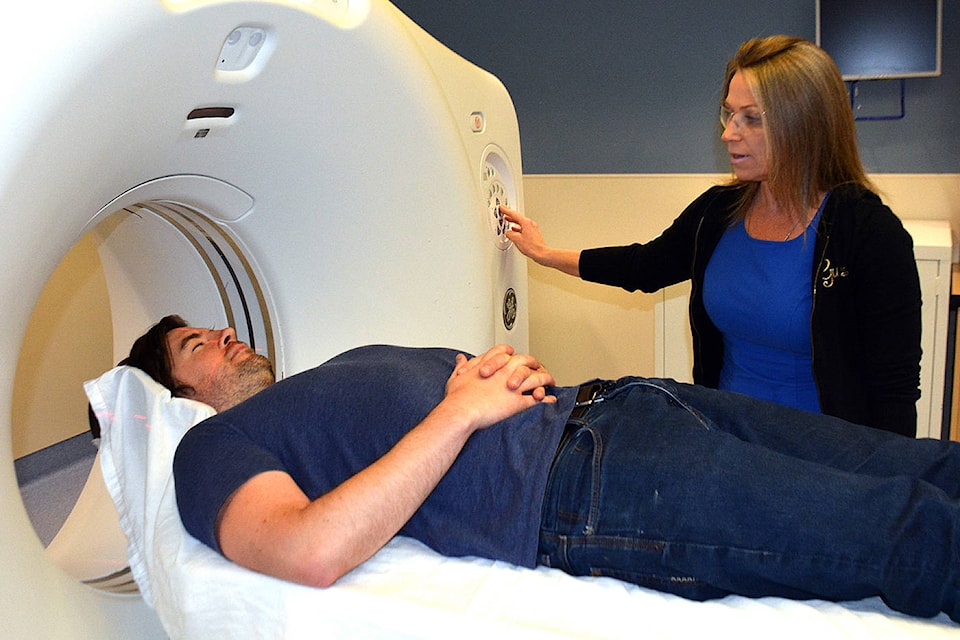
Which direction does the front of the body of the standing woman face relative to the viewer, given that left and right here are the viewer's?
facing the viewer and to the left of the viewer

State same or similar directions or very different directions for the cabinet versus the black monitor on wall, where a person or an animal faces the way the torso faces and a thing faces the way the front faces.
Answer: same or similar directions

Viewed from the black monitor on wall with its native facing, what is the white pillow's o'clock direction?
The white pillow is roughly at 1 o'clock from the black monitor on wall.

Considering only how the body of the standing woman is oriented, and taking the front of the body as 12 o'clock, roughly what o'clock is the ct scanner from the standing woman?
The ct scanner is roughly at 1 o'clock from the standing woman.

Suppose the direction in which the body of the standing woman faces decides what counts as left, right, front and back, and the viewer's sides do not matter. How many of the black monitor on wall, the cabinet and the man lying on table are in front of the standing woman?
1

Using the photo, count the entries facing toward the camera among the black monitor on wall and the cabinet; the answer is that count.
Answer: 2

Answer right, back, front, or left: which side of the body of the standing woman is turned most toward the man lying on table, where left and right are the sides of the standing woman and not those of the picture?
front

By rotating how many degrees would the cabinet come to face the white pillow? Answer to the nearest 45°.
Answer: approximately 45° to its right

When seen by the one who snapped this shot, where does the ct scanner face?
facing the viewer and to the right of the viewer

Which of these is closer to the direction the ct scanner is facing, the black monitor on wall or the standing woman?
the standing woman

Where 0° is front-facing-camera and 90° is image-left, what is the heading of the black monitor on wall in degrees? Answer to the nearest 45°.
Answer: approximately 0°

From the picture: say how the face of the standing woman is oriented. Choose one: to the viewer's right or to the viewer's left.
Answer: to the viewer's left

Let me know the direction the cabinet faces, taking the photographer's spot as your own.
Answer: facing the viewer

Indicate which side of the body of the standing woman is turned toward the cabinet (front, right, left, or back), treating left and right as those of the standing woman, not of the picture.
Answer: back
